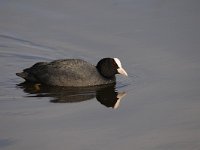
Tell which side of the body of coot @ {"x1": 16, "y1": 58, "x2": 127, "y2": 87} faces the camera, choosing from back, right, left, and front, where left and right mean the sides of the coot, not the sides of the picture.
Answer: right
